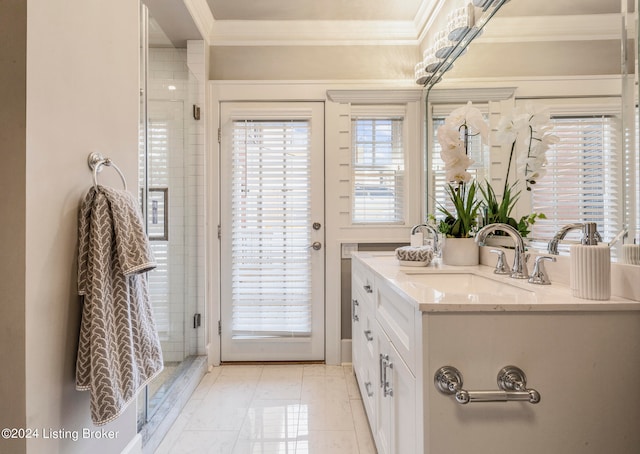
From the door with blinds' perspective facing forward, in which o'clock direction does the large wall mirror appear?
The large wall mirror is roughly at 11 o'clock from the door with blinds.

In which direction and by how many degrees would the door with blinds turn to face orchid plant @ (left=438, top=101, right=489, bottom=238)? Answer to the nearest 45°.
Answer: approximately 45° to its left

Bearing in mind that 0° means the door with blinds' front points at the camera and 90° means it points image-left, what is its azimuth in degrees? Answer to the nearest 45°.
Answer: approximately 0°

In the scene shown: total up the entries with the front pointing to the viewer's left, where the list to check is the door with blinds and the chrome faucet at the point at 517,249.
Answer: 1

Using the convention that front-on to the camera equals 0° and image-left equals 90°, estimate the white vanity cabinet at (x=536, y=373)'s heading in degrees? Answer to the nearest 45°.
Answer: approximately 90°

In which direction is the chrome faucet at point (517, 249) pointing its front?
to the viewer's left

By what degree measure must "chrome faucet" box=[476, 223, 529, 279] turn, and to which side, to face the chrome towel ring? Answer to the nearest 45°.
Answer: approximately 45° to its left

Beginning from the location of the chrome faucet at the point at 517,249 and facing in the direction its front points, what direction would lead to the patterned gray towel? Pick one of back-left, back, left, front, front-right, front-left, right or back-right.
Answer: front-left
